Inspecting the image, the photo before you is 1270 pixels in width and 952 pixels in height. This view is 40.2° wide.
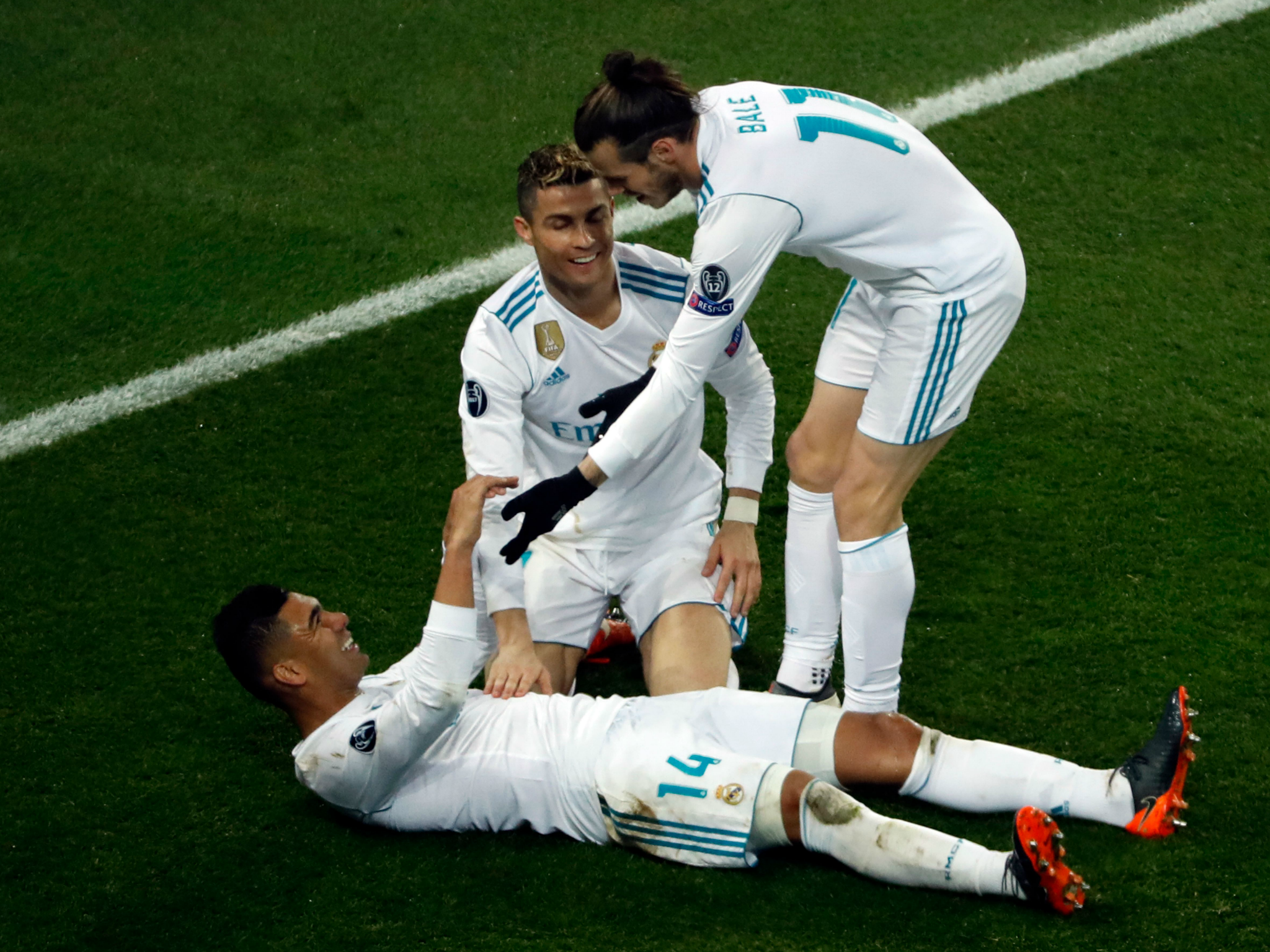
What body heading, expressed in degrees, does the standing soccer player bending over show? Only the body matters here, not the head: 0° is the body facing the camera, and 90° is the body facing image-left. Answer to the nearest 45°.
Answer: approximately 90°

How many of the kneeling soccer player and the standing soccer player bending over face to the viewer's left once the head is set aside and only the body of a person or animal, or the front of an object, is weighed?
1

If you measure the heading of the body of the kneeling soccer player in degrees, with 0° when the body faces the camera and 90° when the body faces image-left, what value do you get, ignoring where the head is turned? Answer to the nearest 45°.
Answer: approximately 0°

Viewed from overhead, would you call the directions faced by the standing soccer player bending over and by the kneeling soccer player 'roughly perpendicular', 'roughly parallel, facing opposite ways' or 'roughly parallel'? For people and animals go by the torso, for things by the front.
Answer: roughly perpendicular

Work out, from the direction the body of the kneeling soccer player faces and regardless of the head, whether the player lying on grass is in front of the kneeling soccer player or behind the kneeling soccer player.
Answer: in front
